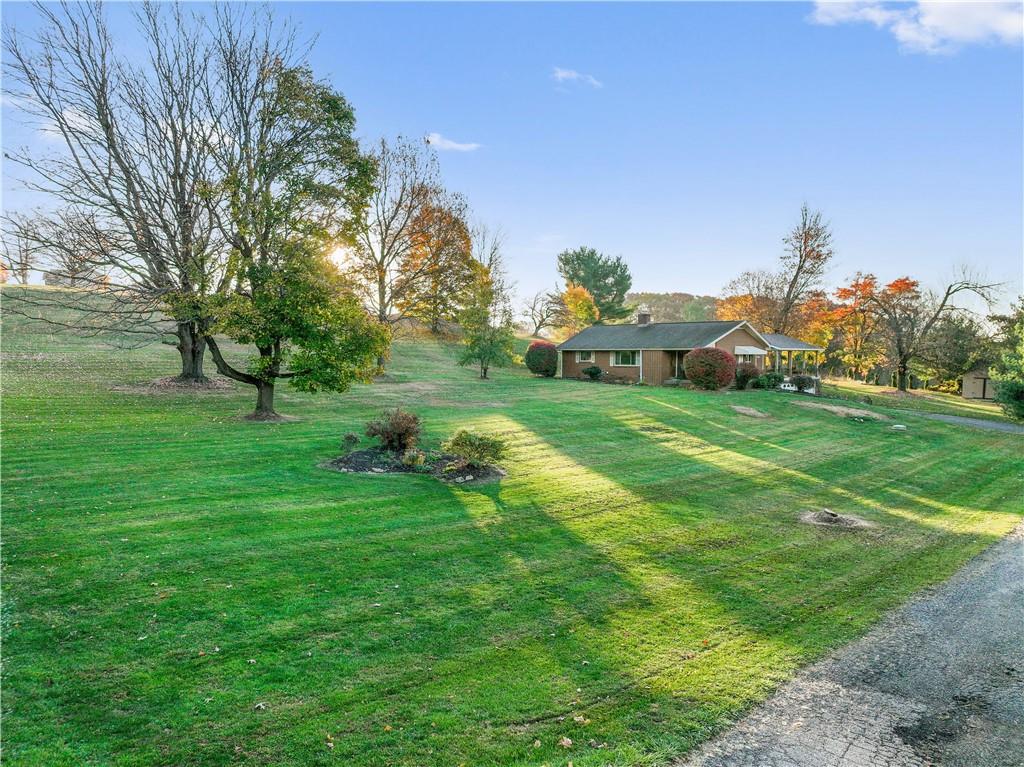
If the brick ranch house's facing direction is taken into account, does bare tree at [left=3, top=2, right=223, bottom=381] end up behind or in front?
in front

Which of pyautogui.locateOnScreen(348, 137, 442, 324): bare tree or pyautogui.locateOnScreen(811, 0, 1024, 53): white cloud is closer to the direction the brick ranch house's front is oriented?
the bare tree

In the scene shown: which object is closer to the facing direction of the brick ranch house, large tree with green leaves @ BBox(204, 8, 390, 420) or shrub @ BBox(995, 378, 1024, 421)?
the large tree with green leaves

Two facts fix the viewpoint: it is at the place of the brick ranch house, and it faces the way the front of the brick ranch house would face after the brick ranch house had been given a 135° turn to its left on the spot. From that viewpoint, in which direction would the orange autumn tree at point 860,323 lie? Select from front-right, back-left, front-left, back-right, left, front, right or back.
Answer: front-left

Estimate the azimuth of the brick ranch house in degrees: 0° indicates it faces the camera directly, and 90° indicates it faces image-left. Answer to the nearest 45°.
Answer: approximately 45°
